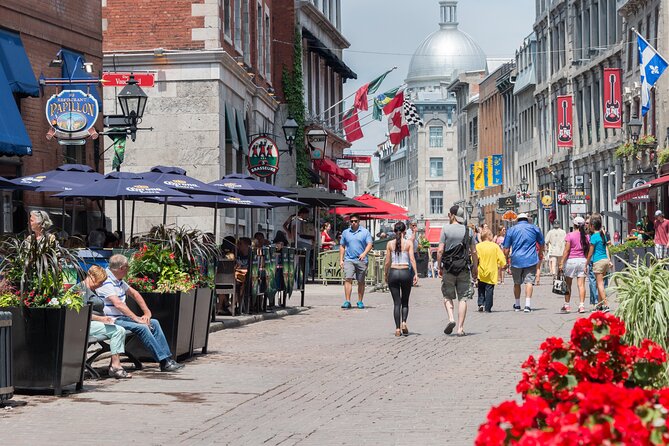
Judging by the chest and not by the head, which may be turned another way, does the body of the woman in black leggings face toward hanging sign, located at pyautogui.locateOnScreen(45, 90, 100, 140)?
no

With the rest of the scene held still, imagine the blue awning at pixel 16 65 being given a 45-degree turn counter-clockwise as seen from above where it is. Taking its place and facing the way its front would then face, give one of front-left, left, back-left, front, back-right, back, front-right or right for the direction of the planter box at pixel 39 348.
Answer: right

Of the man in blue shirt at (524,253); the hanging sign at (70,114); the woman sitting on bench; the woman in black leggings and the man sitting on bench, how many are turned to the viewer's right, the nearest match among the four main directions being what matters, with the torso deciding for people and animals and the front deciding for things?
2

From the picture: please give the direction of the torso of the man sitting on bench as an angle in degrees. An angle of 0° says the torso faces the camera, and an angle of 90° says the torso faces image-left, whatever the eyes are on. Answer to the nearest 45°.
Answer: approximately 270°

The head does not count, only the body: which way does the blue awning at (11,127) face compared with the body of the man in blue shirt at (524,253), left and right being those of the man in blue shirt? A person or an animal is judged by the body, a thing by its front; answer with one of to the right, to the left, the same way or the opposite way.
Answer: to the right

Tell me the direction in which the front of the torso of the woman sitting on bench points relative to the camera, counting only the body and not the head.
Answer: to the viewer's right

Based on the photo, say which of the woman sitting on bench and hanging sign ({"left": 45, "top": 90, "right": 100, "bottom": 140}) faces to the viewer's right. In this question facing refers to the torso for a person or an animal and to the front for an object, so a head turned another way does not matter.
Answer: the woman sitting on bench

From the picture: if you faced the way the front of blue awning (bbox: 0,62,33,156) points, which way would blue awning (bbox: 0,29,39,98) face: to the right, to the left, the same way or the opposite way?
the same way

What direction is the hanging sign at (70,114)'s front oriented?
toward the camera

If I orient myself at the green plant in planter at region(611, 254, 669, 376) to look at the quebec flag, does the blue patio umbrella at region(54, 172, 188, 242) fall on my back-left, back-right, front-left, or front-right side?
front-left

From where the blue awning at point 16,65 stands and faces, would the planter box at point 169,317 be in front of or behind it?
in front

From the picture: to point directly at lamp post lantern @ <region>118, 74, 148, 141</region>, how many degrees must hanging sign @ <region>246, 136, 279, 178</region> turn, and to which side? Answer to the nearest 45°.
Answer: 0° — it already faces it

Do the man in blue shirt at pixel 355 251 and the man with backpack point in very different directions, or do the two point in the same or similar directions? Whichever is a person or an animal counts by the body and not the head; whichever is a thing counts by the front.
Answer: very different directions

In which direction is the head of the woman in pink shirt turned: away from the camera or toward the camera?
away from the camera

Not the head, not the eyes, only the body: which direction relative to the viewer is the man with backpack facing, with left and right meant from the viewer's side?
facing away from the viewer

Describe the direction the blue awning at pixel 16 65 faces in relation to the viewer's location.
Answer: facing the viewer and to the right of the viewer
